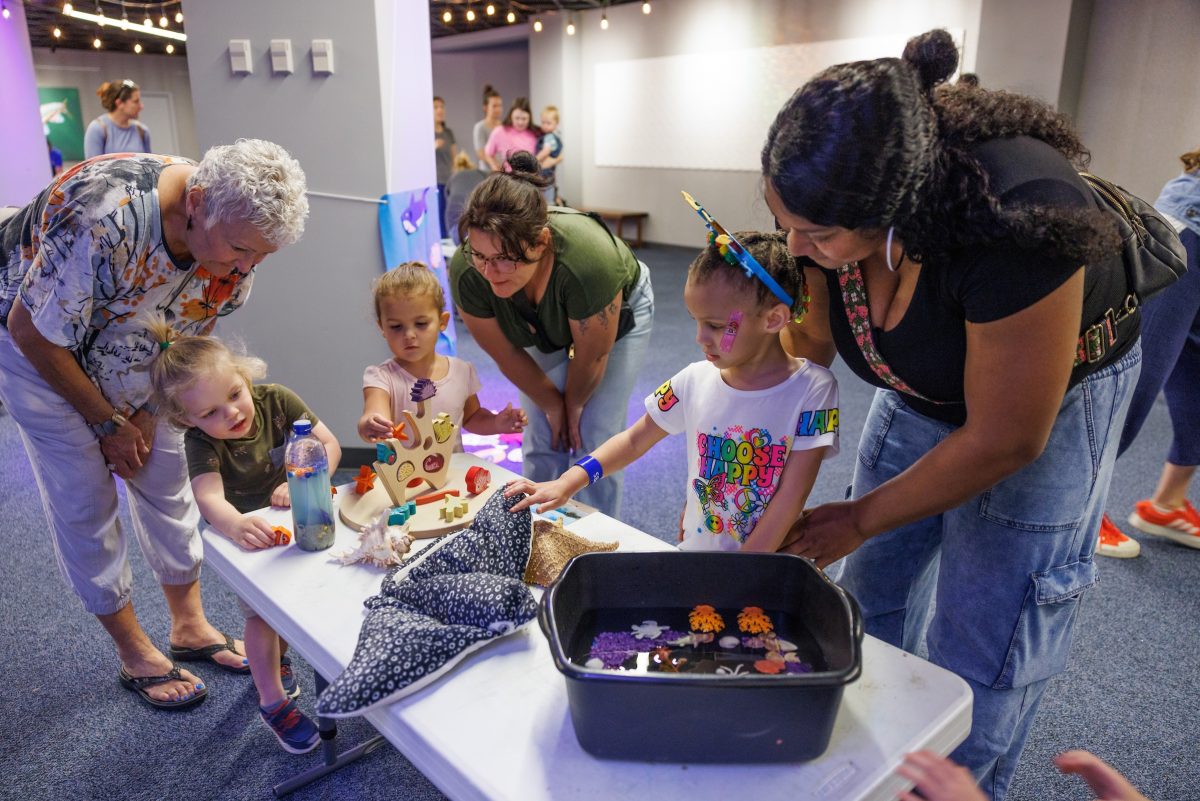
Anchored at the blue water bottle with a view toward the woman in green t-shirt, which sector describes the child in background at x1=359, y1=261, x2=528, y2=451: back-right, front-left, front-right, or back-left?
front-left

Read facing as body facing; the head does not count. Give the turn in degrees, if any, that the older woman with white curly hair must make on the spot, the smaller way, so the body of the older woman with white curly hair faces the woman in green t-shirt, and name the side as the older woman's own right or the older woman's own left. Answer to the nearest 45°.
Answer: approximately 45° to the older woman's own left

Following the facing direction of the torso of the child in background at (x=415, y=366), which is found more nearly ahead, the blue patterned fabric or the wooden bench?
the blue patterned fabric

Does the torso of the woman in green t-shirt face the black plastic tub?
no

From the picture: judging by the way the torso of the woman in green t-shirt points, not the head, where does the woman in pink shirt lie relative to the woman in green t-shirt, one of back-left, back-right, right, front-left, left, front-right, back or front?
back-right

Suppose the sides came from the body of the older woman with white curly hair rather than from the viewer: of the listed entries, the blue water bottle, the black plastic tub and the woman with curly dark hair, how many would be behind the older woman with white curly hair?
0

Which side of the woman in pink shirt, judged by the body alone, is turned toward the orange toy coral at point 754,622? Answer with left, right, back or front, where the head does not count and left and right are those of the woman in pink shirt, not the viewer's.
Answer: front

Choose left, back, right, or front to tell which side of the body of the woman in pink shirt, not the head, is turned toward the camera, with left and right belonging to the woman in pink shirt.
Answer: front

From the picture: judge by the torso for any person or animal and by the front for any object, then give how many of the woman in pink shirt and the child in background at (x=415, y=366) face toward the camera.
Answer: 2

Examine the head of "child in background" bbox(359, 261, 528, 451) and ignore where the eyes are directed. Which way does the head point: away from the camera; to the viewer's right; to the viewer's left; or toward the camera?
toward the camera

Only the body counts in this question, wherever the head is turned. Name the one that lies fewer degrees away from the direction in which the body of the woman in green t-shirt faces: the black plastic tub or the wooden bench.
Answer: the black plastic tub

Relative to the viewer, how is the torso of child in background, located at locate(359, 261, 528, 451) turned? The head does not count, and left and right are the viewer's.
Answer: facing the viewer

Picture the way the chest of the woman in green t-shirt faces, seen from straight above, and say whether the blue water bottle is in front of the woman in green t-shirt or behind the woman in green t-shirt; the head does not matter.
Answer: in front

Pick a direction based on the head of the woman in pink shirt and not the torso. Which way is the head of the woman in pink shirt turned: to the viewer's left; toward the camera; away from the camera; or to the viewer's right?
toward the camera
